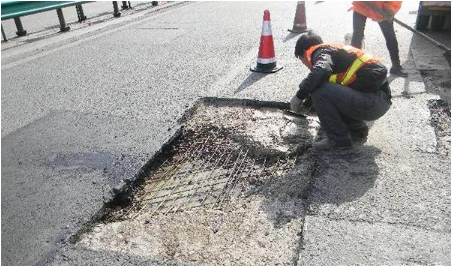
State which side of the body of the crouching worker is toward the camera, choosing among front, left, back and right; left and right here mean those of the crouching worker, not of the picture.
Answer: left

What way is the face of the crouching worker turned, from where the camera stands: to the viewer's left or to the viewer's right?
to the viewer's left

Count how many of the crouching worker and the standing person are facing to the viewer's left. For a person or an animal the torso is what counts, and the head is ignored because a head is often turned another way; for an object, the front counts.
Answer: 1

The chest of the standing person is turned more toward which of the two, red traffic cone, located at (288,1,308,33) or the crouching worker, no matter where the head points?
the crouching worker

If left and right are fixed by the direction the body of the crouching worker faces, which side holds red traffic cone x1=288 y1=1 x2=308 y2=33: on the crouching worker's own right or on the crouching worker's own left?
on the crouching worker's own right

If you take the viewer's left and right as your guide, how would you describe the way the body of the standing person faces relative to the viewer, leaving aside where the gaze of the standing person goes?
facing the viewer and to the right of the viewer

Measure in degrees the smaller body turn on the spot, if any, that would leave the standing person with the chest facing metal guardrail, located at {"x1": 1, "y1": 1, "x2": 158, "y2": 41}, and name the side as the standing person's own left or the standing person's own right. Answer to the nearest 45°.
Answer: approximately 135° to the standing person's own right

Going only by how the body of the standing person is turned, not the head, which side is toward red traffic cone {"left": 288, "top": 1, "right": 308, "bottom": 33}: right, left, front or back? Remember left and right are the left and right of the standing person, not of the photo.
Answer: back
